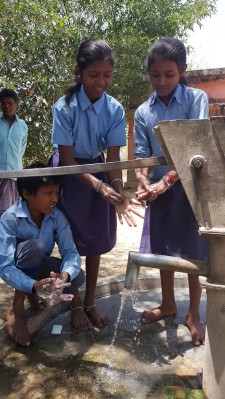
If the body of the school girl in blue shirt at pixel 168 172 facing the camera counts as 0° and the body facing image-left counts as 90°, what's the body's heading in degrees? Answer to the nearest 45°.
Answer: approximately 45°

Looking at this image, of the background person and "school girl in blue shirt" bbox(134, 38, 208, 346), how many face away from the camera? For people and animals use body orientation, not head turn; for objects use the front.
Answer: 0

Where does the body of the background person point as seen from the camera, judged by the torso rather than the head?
toward the camera

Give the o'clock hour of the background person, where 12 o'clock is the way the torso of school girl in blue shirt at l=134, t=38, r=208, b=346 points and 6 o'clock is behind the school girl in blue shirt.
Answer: The background person is roughly at 3 o'clock from the school girl in blue shirt.

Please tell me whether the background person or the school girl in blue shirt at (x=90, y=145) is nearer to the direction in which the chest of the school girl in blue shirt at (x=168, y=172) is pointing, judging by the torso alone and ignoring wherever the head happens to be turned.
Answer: the school girl in blue shirt
